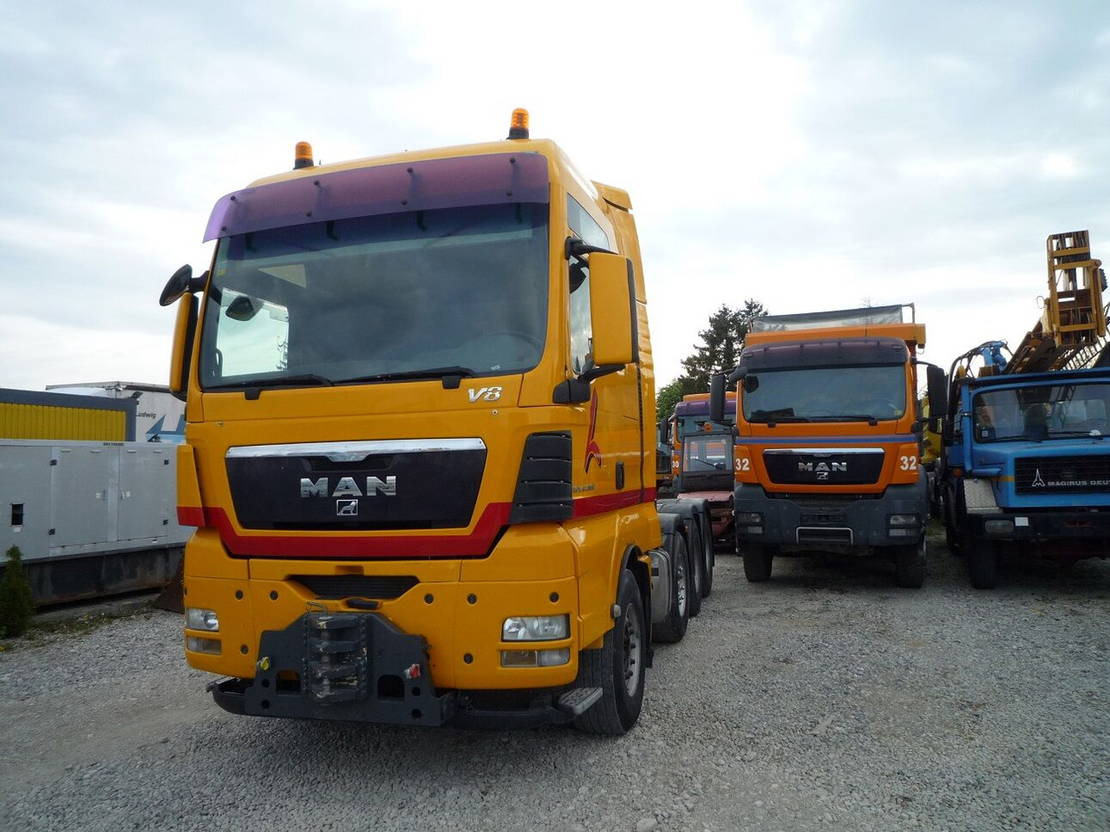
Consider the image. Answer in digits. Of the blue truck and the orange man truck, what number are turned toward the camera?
2

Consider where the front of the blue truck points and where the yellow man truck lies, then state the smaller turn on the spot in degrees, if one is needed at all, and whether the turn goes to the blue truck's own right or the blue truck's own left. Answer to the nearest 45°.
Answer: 0° — it already faces it

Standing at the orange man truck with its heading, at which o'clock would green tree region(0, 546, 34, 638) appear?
The green tree is roughly at 2 o'clock from the orange man truck.

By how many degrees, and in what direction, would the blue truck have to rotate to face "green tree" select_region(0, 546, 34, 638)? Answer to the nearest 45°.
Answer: approximately 45° to its right

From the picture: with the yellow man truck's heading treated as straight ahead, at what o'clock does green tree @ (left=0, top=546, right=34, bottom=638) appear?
The green tree is roughly at 3 o'clock from the yellow man truck.

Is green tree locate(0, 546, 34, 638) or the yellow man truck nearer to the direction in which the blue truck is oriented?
the yellow man truck

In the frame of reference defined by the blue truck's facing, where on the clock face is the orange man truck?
The orange man truck is roughly at 2 o'clock from the blue truck.

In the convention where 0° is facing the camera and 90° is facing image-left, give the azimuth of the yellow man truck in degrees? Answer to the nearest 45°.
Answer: approximately 45°

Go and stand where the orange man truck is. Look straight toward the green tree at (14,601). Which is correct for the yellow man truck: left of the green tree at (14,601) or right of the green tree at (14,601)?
left

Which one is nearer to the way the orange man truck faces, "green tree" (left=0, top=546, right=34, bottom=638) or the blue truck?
the green tree

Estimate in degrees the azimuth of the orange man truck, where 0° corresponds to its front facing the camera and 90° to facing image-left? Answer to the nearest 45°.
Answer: approximately 0°
